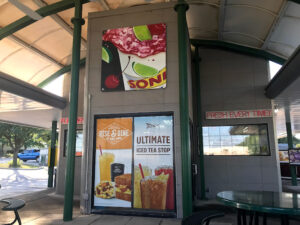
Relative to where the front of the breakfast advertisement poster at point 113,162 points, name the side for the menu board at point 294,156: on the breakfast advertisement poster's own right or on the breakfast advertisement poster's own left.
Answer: on the breakfast advertisement poster's own left

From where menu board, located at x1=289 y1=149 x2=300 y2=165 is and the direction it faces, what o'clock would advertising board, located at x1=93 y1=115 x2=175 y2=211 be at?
advertising board, located at x1=93 y1=115 x2=175 y2=211 is roughly at 1 o'clock from menu board, located at x1=289 y1=149 x2=300 y2=165.

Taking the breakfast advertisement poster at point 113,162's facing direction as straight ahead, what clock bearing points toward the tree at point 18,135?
The tree is roughly at 5 o'clock from the breakfast advertisement poster.

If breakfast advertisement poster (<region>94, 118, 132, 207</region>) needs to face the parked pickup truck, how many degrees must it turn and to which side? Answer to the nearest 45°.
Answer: approximately 180°

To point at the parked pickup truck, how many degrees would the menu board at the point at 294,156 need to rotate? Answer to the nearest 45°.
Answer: approximately 90° to its right

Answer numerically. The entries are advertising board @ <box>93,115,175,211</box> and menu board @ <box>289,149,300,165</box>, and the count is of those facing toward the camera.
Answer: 2

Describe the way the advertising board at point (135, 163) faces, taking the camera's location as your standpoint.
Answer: facing the viewer

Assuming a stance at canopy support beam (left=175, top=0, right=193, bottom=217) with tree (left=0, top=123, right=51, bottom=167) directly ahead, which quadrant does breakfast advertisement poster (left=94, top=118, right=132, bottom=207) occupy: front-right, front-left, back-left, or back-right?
front-left

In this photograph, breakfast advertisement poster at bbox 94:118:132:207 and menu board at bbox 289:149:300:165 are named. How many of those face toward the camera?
2

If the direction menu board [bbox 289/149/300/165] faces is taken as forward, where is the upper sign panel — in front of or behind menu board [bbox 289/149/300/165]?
in front

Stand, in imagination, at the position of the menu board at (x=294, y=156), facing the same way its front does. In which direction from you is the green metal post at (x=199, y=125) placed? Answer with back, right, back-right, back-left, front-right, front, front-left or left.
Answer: front-right

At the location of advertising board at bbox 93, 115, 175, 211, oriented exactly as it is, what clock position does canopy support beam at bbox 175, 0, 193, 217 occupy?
The canopy support beam is roughly at 10 o'clock from the advertising board.

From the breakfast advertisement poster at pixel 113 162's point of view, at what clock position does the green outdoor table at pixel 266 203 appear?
The green outdoor table is roughly at 11 o'clock from the breakfast advertisement poster.

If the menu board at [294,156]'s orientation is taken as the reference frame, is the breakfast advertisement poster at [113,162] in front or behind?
in front

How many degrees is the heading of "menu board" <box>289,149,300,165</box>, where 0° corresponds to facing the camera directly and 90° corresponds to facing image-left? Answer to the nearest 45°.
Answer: approximately 0°
